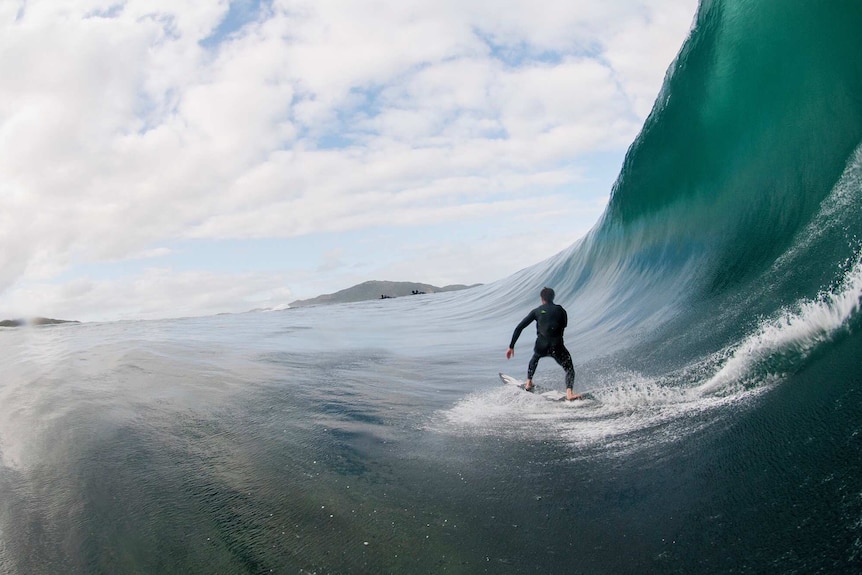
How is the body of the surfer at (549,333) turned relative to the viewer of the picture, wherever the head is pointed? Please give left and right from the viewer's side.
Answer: facing away from the viewer
